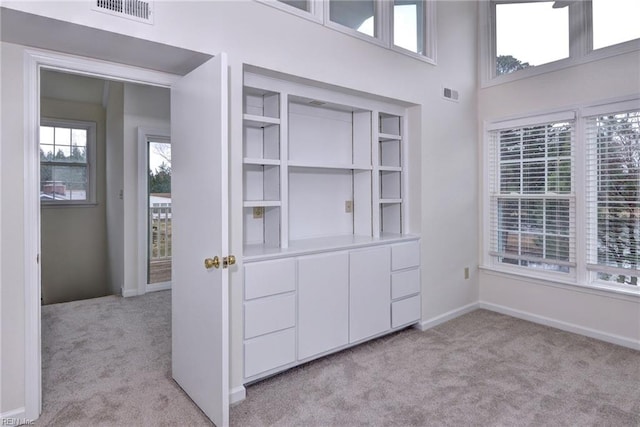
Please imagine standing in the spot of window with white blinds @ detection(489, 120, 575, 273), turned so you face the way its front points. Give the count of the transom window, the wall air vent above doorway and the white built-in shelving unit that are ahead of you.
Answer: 3

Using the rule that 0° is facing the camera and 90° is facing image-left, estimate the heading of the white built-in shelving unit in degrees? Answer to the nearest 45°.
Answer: approximately 315°

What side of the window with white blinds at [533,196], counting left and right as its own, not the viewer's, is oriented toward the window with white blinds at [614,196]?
left

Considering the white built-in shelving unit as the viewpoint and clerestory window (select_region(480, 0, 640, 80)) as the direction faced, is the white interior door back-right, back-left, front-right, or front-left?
back-right

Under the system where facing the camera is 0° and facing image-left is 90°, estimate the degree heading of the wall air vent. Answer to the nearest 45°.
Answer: approximately 315°

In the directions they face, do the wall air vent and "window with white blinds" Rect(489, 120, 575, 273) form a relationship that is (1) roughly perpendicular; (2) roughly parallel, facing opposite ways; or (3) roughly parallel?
roughly perpendicular

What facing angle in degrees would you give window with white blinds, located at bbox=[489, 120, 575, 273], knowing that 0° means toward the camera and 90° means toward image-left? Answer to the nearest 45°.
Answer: approximately 45°
